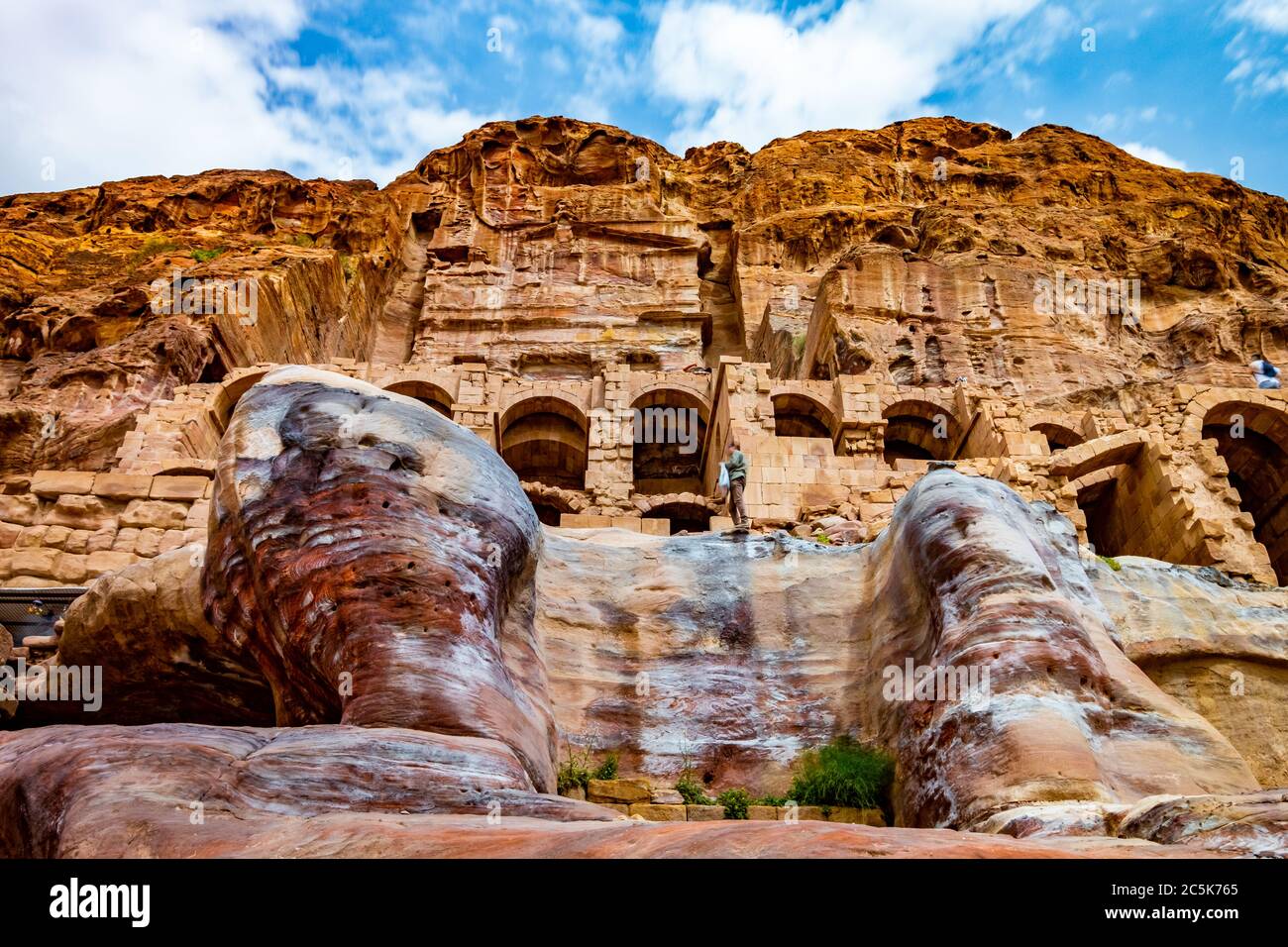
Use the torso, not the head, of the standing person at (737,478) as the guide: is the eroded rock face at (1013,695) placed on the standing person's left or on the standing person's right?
on the standing person's left
